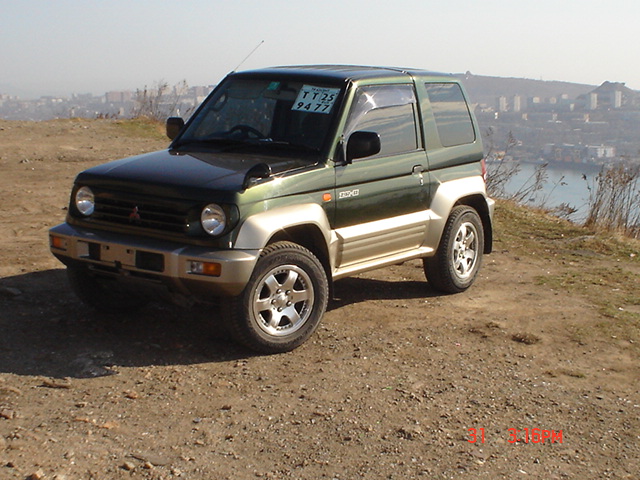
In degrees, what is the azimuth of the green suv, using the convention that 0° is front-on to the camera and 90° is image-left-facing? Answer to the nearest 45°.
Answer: approximately 45°
